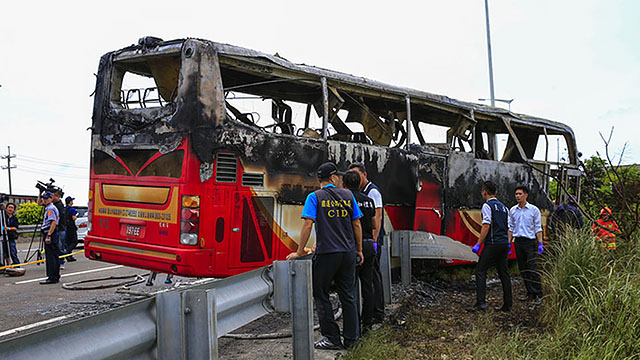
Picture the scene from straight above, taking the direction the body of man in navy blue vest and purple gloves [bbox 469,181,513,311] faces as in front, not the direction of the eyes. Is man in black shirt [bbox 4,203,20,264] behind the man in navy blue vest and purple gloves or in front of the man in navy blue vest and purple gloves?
in front

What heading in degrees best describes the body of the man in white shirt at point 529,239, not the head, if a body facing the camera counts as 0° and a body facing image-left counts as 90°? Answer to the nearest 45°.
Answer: approximately 45°

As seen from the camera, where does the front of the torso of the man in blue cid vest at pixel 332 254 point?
away from the camera

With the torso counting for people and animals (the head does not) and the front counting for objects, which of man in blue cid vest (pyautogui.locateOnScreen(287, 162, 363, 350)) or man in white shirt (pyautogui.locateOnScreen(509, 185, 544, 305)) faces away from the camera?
the man in blue cid vest

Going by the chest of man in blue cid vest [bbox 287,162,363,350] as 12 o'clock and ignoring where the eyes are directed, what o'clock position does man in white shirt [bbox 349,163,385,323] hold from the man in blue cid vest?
The man in white shirt is roughly at 1 o'clock from the man in blue cid vest.

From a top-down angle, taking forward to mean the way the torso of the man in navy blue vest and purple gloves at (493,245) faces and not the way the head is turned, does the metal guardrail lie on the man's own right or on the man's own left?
on the man's own left

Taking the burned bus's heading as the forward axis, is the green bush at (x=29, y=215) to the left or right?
on its left

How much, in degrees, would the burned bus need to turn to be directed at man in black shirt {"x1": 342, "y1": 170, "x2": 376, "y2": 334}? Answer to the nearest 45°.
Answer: approximately 90° to its right

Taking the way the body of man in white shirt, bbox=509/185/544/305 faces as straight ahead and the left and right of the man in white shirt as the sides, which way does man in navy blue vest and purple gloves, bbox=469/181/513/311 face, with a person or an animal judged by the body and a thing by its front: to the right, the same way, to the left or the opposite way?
to the right

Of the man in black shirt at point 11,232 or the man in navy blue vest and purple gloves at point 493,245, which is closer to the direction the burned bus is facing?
the man in navy blue vest and purple gloves

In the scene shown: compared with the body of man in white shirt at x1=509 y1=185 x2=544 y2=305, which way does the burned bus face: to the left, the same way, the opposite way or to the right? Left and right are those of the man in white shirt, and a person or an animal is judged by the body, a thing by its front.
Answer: the opposite way

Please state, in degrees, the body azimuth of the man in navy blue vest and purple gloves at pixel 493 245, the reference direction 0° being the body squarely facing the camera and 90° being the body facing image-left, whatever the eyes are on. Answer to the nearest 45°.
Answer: approximately 135°

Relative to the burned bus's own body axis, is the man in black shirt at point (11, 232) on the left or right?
on its left

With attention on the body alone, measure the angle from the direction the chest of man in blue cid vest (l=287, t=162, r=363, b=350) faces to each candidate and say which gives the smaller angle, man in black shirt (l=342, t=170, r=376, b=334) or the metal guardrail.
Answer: the man in black shirt

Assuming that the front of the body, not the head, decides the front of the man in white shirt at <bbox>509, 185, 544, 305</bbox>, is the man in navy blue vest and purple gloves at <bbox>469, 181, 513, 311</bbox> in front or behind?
in front

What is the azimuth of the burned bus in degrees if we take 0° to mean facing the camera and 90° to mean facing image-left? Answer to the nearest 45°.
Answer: approximately 225°

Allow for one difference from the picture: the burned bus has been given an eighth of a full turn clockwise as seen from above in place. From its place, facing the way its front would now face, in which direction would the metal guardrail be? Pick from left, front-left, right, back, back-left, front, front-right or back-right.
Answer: right
